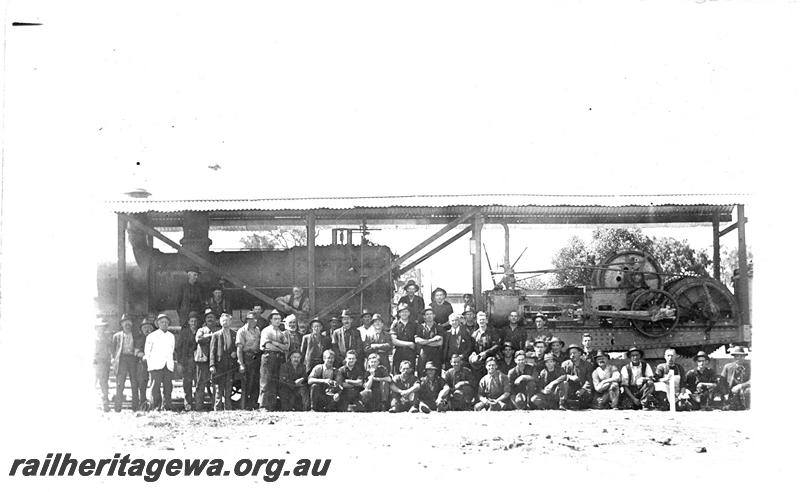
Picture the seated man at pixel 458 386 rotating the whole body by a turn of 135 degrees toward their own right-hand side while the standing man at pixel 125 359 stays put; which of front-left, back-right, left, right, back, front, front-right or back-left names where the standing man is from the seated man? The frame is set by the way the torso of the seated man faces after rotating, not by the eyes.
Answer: front-left

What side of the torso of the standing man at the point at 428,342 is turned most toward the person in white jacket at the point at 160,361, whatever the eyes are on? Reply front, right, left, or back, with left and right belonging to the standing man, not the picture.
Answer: right

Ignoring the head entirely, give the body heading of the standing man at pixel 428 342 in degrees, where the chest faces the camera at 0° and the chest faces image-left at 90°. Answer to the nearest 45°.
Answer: approximately 0°

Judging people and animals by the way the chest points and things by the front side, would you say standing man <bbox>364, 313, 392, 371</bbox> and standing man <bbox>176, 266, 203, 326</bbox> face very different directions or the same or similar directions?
same or similar directions

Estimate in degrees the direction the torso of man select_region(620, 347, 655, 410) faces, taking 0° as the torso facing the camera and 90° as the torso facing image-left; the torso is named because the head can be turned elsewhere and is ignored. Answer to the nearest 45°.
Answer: approximately 0°

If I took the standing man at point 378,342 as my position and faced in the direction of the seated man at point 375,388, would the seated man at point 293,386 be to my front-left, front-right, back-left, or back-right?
front-right

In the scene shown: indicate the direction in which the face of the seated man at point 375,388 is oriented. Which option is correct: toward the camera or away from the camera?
toward the camera

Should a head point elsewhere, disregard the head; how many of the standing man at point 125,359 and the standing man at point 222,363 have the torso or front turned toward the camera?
2

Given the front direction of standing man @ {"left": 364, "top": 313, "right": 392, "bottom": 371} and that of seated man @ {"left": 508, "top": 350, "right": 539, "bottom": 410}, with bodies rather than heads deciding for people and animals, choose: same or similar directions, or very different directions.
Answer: same or similar directions

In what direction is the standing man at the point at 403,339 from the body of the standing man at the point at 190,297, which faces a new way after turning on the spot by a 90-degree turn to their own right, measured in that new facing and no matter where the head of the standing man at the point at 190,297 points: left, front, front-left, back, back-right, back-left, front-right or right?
back-left

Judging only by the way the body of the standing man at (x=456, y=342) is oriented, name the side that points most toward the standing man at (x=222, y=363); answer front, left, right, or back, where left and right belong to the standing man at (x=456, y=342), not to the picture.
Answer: right

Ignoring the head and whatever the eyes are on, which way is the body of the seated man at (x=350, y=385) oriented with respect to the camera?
toward the camera

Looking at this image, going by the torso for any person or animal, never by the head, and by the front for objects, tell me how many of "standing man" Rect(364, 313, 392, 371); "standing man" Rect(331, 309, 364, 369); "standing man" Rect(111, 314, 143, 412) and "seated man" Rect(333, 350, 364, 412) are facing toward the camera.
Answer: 4

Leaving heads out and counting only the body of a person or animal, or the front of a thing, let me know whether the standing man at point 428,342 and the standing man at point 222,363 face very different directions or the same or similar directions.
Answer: same or similar directions

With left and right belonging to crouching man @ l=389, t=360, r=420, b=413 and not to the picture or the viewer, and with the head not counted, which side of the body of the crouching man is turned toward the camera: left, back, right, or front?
front
